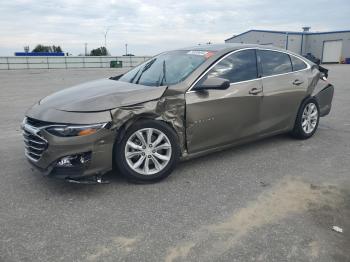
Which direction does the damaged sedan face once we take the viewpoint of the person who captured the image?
facing the viewer and to the left of the viewer
